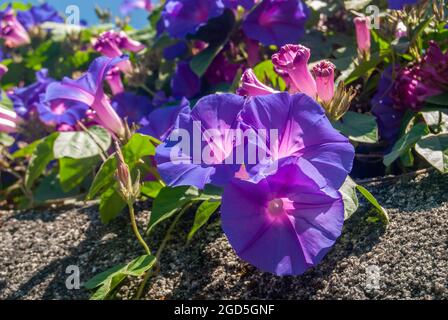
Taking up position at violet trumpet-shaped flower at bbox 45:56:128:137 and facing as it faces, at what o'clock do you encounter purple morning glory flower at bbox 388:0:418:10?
The purple morning glory flower is roughly at 6 o'clock from the violet trumpet-shaped flower.

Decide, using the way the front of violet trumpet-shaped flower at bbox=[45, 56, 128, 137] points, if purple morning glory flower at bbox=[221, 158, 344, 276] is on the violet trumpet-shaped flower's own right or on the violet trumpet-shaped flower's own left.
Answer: on the violet trumpet-shaped flower's own left

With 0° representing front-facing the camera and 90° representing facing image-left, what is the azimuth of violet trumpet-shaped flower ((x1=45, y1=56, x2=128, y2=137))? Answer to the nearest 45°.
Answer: approximately 90°

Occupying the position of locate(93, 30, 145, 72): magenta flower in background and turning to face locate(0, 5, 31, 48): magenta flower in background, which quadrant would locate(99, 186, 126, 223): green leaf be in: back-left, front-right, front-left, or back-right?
back-left

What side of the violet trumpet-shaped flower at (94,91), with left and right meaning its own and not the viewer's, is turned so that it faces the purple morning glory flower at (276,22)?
back

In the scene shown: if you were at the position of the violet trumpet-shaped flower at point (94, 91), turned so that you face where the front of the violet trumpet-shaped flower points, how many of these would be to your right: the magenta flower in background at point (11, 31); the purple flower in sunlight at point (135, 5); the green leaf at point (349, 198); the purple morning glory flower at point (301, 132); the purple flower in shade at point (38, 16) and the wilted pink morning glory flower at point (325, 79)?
3

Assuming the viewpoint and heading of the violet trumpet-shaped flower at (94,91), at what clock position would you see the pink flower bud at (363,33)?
The pink flower bud is roughly at 6 o'clock from the violet trumpet-shaped flower.

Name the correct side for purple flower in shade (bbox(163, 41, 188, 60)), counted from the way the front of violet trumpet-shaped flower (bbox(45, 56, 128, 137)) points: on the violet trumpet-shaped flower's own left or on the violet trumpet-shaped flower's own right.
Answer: on the violet trumpet-shaped flower's own right

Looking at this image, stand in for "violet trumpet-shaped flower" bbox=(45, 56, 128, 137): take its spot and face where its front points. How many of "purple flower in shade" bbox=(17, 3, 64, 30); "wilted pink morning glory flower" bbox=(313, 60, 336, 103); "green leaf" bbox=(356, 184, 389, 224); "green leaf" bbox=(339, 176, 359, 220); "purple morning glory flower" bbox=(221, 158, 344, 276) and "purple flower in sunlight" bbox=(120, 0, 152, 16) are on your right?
2

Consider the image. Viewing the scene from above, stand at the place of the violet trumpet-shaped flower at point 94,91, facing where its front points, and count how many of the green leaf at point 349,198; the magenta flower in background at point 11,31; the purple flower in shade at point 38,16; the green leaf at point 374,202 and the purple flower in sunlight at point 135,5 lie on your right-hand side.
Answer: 3
